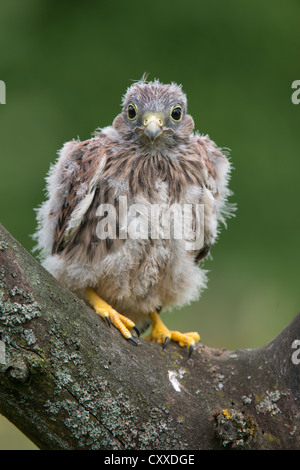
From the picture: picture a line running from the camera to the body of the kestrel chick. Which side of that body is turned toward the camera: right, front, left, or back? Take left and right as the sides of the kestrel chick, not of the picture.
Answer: front
